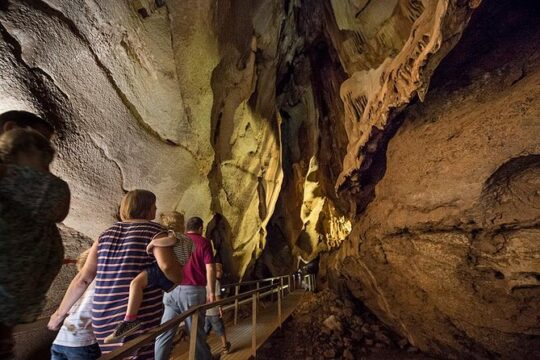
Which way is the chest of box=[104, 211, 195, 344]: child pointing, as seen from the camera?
to the viewer's left

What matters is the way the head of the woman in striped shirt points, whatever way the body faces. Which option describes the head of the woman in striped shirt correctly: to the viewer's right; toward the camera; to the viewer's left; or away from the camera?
away from the camera

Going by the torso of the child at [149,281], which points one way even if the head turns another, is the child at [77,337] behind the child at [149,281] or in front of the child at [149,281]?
in front

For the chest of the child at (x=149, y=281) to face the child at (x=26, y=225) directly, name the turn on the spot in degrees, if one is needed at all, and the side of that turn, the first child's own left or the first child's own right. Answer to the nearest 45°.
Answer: approximately 45° to the first child's own left

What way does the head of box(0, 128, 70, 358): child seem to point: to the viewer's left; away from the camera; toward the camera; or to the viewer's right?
away from the camera
